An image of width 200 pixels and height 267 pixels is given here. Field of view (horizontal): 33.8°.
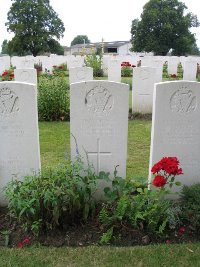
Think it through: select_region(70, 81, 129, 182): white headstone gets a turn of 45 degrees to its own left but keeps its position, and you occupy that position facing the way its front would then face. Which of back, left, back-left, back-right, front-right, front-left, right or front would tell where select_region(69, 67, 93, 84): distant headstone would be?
back-left

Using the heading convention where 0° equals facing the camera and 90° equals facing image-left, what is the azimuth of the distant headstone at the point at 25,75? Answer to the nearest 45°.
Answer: approximately 0°

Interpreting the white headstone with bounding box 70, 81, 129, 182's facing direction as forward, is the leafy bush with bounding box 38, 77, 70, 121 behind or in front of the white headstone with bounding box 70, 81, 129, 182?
behind

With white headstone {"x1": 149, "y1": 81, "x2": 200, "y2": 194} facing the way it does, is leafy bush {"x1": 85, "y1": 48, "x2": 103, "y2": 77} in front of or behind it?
behind

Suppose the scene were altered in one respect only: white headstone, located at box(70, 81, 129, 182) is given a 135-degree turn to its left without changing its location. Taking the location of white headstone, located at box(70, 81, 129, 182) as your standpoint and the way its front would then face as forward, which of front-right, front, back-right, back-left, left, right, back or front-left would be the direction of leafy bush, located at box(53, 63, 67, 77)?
front-left

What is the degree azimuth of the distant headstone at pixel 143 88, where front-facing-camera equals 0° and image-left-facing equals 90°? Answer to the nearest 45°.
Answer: approximately 0°

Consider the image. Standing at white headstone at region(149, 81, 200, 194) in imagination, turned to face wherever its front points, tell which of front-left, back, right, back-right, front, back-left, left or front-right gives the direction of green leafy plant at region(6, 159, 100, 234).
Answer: front-right

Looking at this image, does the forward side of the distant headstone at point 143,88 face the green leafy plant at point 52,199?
yes

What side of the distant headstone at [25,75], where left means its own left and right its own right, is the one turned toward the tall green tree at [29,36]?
back

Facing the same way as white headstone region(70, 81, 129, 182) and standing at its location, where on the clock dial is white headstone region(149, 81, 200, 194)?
white headstone region(149, 81, 200, 194) is roughly at 9 o'clock from white headstone region(70, 81, 129, 182).
